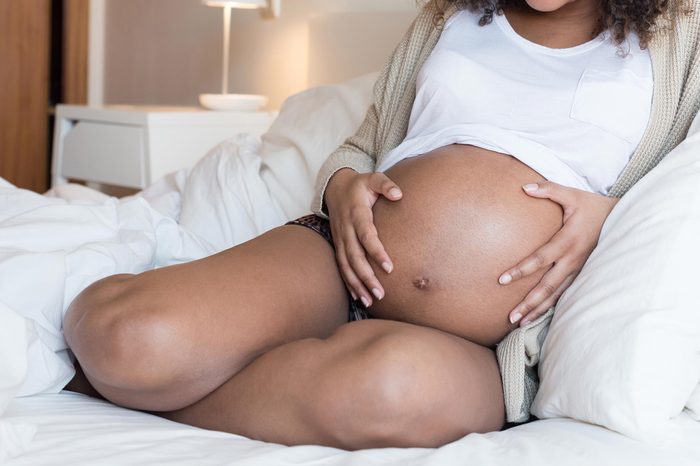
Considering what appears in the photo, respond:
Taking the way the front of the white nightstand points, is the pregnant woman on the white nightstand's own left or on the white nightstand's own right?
on the white nightstand's own left

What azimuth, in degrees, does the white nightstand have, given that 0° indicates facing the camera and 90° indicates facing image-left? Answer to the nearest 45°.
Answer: approximately 45°

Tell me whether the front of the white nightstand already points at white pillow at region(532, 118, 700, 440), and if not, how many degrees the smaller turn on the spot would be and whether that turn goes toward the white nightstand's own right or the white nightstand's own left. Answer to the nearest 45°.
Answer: approximately 45° to the white nightstand's own left

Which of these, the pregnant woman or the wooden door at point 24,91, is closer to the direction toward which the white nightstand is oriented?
the pregnant woman

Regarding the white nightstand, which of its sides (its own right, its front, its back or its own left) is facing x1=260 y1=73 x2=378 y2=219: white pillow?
left

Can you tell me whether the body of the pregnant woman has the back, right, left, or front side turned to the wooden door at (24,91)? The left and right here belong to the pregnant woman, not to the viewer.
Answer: right

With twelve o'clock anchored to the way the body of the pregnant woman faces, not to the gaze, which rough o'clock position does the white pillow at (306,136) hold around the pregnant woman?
The white pillow is roughly at 4 o'clock from the pregnant woman.

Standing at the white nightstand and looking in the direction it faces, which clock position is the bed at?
The bed is roughly at 10 o'clock from the white nightstand.
